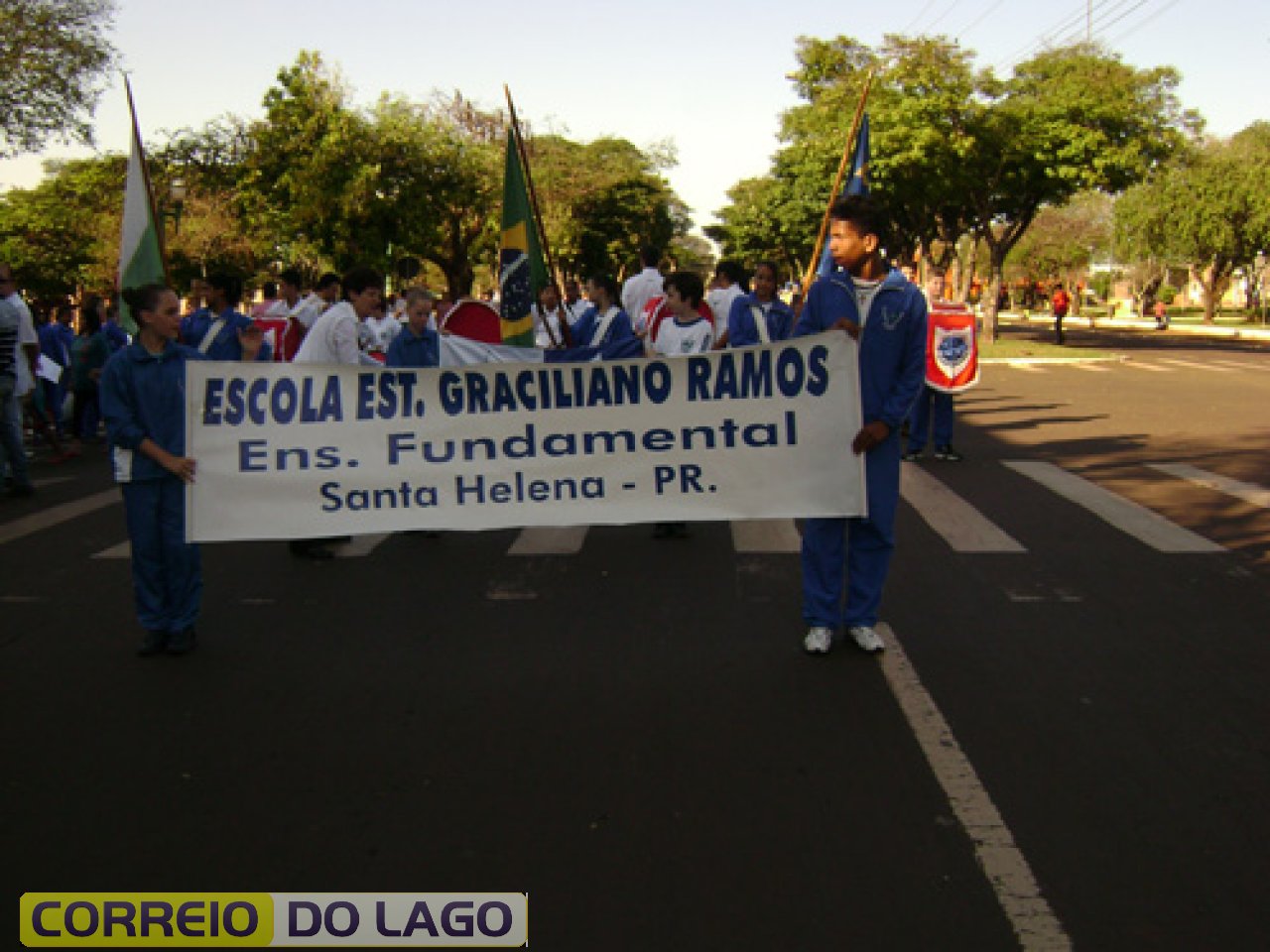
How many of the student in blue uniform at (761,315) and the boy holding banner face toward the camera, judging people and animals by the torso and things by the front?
2

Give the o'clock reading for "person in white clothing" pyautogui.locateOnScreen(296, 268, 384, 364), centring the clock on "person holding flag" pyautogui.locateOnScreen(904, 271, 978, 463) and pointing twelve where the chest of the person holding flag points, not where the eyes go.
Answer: The person in white clothing is roughly at 1 o'clock from the person holding flag.

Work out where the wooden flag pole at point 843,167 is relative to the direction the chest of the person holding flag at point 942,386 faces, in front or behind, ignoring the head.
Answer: in front

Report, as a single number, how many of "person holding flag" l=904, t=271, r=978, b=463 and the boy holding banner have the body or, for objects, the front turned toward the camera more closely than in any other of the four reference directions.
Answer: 2

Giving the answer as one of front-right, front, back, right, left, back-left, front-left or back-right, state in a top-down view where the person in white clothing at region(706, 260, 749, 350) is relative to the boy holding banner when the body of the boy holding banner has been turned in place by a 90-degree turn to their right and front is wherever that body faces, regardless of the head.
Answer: right

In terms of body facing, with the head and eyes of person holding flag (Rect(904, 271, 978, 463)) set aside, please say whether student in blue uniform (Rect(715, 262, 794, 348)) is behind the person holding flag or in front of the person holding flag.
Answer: in front

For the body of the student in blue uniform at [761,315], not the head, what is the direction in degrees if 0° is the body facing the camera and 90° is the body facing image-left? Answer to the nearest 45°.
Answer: approximately 0°

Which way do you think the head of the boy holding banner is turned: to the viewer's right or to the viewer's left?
to the viewer's left

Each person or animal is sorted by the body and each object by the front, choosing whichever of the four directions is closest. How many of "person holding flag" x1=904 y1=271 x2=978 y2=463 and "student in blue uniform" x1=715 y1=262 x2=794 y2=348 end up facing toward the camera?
2

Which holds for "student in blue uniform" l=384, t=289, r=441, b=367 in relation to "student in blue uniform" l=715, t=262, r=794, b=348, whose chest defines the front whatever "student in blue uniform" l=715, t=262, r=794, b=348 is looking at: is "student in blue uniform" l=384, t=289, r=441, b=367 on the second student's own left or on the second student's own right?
on the second student's own right

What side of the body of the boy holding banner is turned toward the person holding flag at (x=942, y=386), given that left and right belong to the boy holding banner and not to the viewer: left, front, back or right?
back
